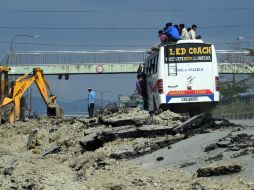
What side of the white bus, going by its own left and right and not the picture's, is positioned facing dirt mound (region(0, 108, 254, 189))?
back

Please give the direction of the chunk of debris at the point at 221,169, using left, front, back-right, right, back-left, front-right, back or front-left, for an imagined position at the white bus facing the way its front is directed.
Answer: back

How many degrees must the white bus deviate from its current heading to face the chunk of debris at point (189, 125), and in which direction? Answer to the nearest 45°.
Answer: approximately 180°

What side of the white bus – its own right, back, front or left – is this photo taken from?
back

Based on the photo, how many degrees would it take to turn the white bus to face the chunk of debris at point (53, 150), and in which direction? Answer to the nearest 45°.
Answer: approximately 135° to its left

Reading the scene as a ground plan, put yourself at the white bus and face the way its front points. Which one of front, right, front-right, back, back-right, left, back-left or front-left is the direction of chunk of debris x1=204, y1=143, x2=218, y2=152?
back
